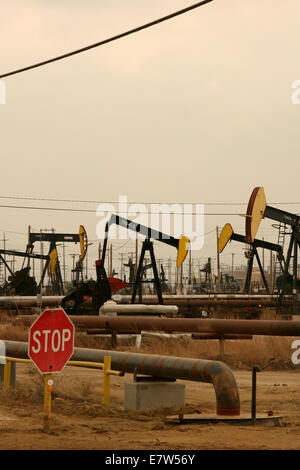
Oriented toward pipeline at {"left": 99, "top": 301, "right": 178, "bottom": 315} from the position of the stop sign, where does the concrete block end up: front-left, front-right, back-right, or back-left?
front-right

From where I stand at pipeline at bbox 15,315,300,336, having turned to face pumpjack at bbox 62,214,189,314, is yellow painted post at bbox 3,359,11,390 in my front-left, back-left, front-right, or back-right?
back-left

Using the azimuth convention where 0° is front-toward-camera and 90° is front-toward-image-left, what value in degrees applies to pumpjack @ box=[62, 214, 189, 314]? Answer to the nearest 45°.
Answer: approximately 270°

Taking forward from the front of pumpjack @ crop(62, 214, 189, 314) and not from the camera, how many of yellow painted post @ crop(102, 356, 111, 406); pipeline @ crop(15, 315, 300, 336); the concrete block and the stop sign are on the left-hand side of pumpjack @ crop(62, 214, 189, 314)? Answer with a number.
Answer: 0

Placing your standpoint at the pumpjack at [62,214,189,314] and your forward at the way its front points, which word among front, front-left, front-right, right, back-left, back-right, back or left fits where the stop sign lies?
right

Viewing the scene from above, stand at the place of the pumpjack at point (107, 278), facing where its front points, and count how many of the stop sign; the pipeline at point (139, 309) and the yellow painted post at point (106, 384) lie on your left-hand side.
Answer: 0

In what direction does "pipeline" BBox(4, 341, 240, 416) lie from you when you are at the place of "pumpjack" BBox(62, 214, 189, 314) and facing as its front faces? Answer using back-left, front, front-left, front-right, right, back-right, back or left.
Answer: right

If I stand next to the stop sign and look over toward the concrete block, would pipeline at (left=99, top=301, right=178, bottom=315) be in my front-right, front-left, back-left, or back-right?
front-left

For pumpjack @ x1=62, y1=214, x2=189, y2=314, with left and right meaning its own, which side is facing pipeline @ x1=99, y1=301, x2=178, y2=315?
right

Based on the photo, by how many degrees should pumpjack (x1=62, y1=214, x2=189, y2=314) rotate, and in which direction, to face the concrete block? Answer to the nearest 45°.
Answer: approximately 90° to its right

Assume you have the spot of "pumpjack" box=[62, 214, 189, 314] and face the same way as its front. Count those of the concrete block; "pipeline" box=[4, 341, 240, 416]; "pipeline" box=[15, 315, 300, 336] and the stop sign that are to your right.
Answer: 4

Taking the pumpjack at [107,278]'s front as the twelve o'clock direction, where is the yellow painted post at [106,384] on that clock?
The yellow painted post is roughly at 3 o'clock from the pumpjack.

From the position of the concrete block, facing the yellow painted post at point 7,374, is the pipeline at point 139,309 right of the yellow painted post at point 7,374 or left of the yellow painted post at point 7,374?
right

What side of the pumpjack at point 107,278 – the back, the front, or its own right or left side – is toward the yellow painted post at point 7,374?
right

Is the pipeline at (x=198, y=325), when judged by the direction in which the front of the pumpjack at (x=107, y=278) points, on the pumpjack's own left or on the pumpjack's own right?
on the pumpjack's own right
